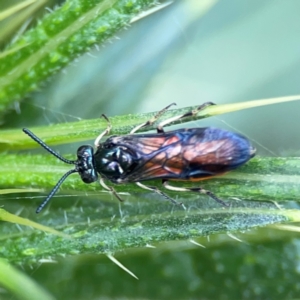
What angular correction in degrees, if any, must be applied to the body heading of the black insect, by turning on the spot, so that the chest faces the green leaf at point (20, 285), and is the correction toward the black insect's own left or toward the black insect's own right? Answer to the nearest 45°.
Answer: approximately 45° to the black insect's own left

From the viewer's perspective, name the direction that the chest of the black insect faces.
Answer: to the viewer's left
